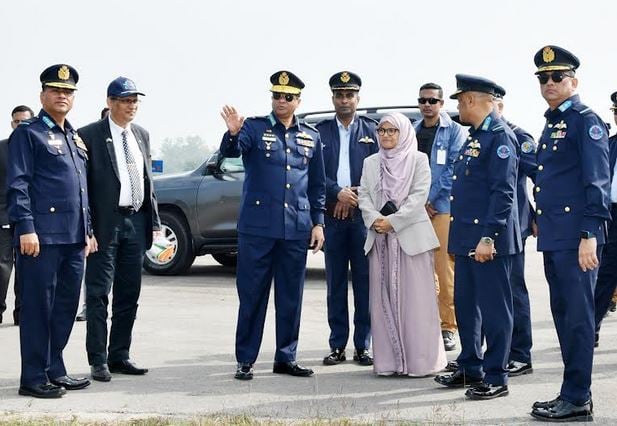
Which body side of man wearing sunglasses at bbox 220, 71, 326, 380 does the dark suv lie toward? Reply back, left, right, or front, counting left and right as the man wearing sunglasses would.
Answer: back

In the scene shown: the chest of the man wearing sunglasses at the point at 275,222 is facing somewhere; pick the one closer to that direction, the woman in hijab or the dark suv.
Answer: the woman in hijab

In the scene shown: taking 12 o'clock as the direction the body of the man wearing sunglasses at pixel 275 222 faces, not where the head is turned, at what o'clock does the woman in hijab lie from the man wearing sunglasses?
The woman in hijab is roughly at 9 o'clock from the man wearing sunglasses.

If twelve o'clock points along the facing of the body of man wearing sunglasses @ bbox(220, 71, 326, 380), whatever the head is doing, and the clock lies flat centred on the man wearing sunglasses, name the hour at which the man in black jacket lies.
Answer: The man in black jacket is roughly at 3 o'clock from the man wearing sunglasses.

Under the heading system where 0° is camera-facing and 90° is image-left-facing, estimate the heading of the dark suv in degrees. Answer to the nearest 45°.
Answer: approximately 90°

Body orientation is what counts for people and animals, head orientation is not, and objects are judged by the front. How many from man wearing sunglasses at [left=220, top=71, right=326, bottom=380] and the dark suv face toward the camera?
1

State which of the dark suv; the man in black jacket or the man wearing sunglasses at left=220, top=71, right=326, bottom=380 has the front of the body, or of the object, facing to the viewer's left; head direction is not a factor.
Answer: the dark suv

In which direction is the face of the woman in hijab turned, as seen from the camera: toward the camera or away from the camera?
toward the camera

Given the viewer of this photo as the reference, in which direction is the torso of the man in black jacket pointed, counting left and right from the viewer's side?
facing the viewer and to the right of the viewer

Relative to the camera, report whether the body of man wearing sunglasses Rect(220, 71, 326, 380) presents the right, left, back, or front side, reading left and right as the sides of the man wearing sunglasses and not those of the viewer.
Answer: front

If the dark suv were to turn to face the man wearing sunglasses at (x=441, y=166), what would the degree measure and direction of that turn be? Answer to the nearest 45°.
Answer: approximately 135° to its left

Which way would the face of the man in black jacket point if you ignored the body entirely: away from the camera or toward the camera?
toward the camera

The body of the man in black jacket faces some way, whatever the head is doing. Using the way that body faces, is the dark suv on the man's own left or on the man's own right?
on the man's own left

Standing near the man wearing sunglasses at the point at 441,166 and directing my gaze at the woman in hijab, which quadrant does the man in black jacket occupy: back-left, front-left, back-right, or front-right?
front-right

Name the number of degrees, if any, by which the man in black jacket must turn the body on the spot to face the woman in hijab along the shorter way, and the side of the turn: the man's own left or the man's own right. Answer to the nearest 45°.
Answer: approximately 45° to the man's own left

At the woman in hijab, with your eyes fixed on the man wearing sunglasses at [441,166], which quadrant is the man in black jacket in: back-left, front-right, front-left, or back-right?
back-left

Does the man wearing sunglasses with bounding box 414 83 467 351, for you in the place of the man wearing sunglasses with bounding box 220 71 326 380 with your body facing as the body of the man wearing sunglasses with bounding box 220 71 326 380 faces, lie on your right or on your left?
on your left
